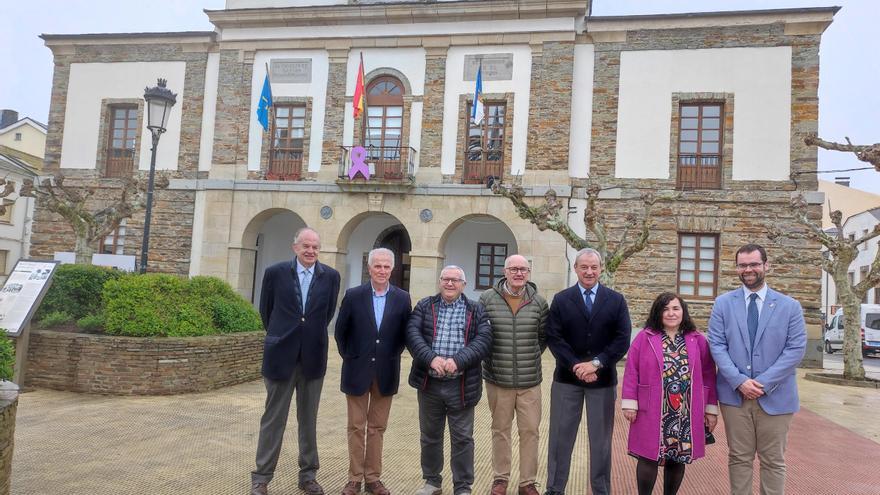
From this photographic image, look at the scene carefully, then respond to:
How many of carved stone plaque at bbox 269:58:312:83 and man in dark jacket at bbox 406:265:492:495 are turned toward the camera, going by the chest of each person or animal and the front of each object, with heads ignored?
2

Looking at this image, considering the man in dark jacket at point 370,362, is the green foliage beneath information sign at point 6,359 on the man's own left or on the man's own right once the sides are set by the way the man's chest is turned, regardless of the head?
on the man's own right

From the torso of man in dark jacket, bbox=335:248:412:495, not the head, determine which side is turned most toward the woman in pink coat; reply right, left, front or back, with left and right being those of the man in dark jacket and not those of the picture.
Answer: left

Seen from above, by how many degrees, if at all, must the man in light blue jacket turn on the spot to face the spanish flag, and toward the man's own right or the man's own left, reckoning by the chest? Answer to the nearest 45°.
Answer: approximately 135° to the man's own right

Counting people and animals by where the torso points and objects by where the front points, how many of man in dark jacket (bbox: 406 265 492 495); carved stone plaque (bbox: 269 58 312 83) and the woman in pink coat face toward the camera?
3

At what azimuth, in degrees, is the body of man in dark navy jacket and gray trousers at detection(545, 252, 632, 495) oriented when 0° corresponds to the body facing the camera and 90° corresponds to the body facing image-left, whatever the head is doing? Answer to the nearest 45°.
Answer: approximately 0°

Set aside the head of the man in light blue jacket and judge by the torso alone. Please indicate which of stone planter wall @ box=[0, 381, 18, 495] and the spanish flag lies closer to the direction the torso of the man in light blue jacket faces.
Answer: the stone planter wall

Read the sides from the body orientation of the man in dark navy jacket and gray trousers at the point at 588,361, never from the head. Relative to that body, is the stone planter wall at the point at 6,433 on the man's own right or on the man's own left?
on the man's own right

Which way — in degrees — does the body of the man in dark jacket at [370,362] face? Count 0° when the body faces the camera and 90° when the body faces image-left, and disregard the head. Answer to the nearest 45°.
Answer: approximately 0°

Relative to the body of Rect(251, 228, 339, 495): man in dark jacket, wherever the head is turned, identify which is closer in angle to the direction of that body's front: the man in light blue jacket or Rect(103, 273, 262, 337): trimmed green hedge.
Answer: the man in light blue jacket
